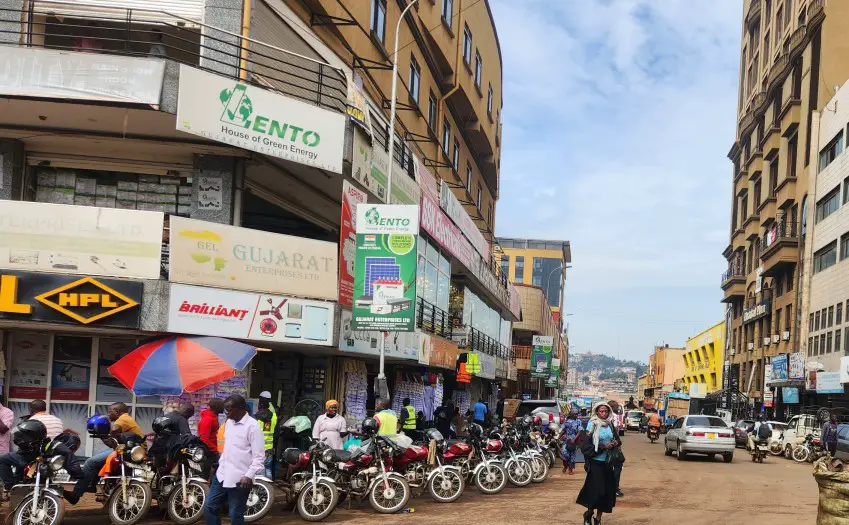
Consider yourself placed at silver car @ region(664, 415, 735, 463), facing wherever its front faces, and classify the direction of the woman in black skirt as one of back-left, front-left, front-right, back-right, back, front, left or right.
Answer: back-left

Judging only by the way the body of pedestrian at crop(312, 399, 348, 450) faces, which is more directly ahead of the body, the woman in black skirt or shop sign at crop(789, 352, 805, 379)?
the woman in black skirt

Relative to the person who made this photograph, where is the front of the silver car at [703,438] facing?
facing away from the viewer and to the left of the viewer
